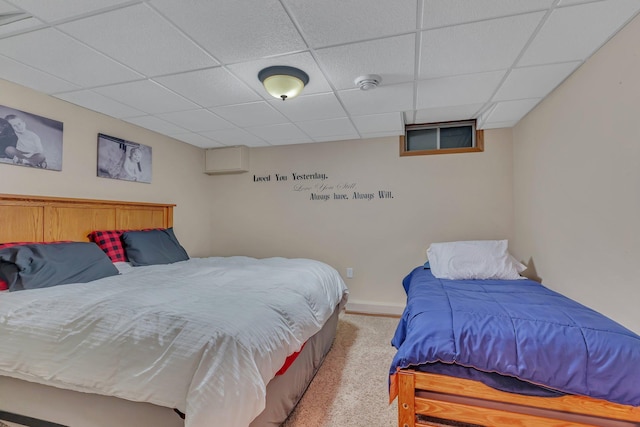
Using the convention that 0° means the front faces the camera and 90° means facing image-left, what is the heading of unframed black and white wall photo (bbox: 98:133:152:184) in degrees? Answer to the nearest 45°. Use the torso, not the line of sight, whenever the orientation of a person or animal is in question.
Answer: approximately 315°

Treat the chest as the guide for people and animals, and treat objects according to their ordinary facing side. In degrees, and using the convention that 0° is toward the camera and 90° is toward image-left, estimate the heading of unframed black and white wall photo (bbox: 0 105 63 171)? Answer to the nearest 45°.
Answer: approximately 315°

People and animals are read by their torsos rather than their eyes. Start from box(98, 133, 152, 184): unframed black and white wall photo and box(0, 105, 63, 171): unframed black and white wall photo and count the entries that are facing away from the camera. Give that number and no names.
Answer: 0

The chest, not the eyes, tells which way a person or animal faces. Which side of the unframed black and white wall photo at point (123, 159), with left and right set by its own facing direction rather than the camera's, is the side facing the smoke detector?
front

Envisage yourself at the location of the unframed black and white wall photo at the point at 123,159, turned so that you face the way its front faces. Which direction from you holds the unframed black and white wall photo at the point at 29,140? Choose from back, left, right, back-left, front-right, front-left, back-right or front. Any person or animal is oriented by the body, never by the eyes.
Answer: right

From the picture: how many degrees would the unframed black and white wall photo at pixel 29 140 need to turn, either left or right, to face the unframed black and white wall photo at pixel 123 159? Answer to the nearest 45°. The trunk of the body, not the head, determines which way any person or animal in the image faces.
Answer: approximately 90° to its left

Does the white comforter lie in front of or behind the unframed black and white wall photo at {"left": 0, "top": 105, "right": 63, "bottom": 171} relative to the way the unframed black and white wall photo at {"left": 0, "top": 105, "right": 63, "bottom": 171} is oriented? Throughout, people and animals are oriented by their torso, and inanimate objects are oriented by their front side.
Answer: in front

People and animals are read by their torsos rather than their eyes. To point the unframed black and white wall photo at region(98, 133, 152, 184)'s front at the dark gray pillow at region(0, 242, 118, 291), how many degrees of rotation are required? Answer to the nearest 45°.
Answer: approximately 45° to its right
